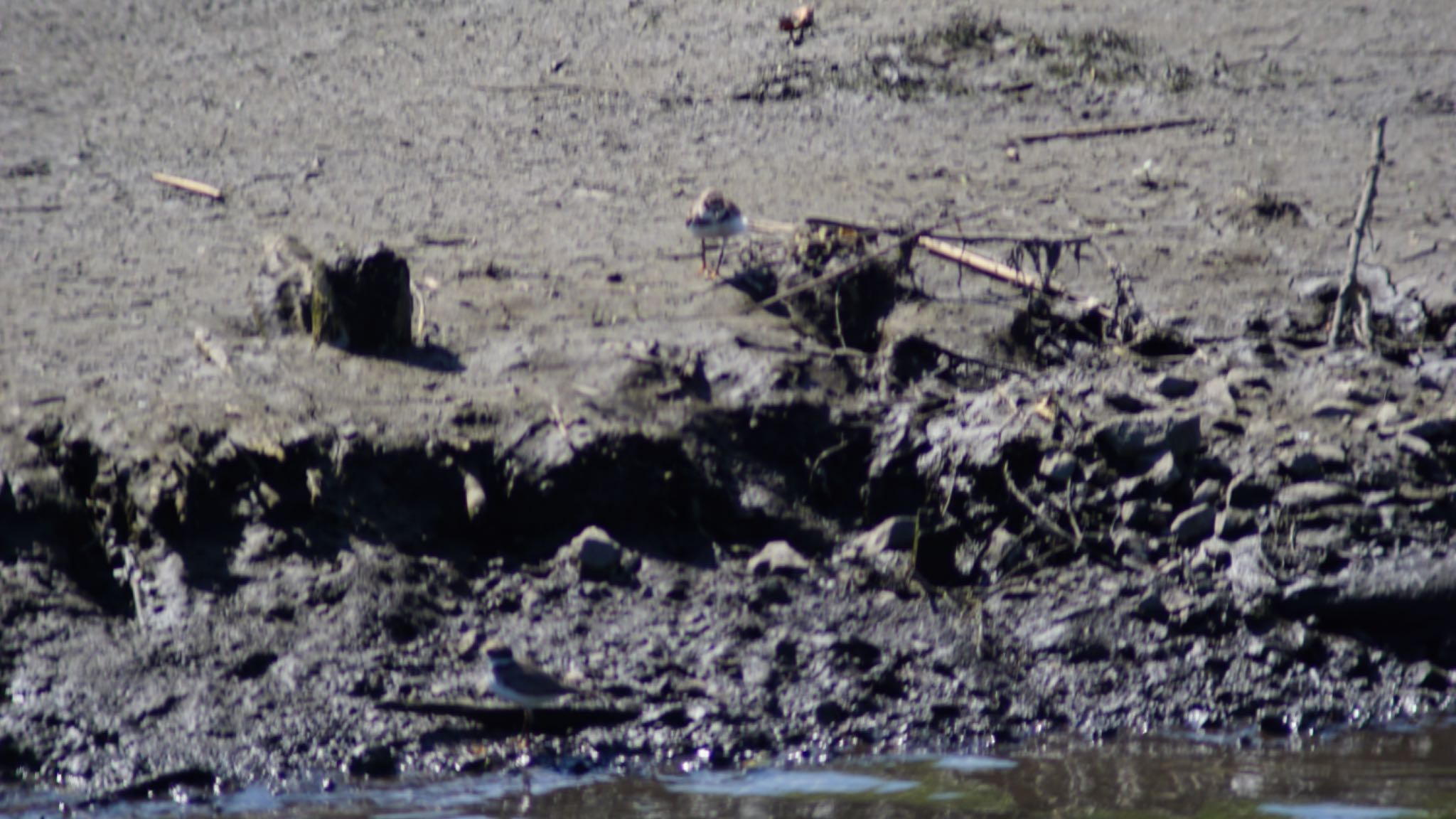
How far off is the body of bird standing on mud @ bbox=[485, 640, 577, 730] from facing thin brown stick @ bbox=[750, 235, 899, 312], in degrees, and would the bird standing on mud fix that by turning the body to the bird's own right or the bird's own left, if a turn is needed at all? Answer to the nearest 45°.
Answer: approximately 135° to the bird's own right

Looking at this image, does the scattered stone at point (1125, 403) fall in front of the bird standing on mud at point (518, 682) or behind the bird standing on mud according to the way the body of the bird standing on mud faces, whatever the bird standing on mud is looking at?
behind

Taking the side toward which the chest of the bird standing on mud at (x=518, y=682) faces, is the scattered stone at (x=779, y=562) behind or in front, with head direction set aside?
behind

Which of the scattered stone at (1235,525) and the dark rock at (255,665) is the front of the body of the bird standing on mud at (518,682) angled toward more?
the dark rock

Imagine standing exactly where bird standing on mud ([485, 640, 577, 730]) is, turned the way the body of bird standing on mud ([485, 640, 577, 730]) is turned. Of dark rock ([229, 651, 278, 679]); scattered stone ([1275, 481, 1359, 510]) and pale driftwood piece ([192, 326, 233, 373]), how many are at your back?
1

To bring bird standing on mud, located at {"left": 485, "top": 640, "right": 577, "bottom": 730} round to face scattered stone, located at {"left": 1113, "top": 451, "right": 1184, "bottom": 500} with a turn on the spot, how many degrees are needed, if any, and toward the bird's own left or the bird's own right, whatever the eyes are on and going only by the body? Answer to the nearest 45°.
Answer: approximately 180°

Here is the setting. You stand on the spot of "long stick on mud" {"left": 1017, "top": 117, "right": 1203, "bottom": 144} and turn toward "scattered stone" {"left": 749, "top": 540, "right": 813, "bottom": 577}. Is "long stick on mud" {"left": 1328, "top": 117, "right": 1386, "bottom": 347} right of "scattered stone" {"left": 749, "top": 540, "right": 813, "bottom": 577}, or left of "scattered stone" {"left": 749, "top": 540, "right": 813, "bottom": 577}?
left

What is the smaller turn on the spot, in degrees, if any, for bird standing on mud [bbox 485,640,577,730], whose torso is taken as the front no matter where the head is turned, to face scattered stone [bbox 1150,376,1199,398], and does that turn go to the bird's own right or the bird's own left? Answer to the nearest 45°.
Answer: approximately 135° to the bird's own right

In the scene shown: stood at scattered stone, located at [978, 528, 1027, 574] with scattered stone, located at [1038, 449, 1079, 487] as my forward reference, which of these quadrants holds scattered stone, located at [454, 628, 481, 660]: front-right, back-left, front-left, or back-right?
back-left

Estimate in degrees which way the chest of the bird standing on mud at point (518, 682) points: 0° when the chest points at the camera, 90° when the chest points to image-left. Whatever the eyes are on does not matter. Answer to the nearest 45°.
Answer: approximately 90°

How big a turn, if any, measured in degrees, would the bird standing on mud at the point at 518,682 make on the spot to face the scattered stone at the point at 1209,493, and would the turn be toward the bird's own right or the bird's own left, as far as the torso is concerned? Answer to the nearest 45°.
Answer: approximately 180°

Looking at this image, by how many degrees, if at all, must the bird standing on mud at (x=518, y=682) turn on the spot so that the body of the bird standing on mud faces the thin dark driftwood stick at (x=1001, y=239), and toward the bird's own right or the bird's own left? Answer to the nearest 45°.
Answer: approximately 135° to the bird's own right

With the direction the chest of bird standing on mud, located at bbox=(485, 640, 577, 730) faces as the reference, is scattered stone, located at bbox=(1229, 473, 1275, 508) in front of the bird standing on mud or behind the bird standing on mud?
behind

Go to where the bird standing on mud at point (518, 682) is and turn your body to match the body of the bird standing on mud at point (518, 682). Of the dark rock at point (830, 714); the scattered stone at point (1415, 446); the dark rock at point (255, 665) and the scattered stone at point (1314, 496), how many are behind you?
3
